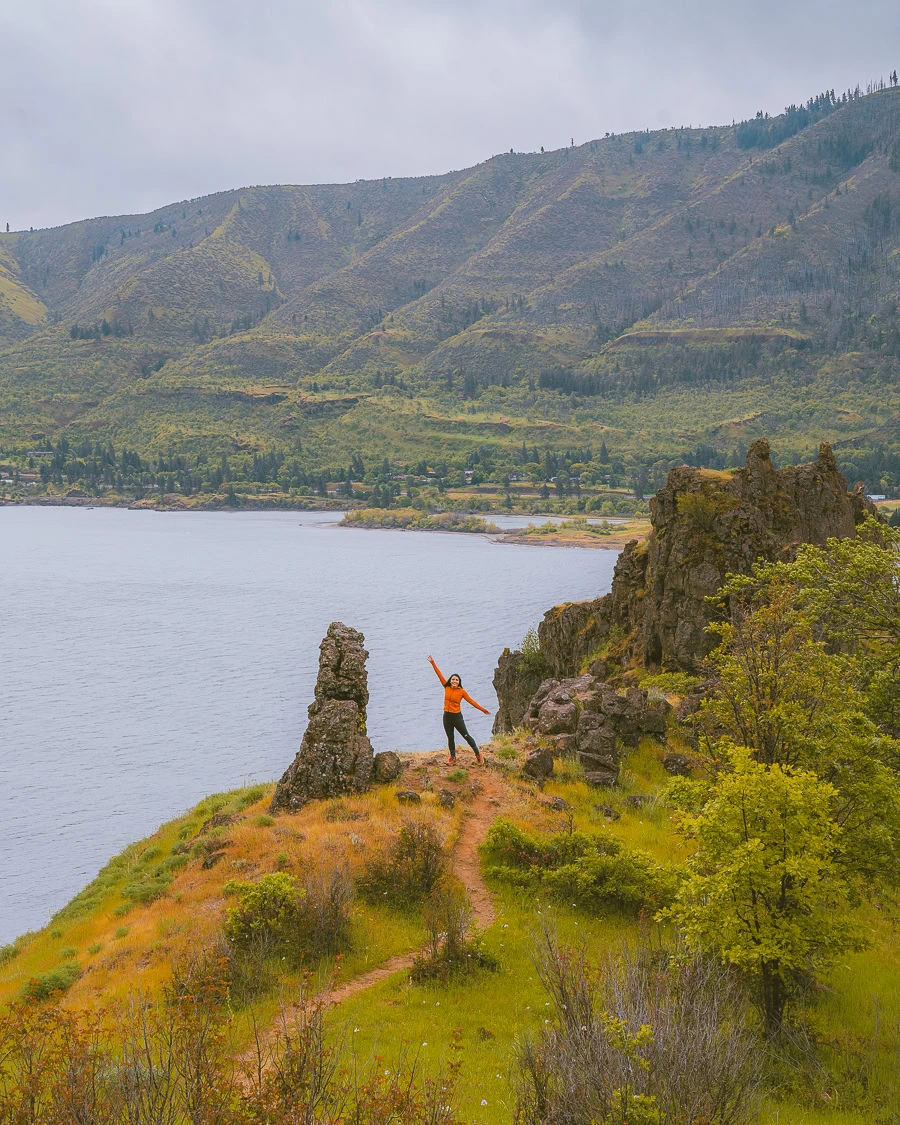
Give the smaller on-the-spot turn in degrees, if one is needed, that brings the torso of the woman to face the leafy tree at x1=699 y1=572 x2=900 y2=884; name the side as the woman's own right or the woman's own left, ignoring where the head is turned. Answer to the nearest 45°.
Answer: approximately 45° to the woman's own left

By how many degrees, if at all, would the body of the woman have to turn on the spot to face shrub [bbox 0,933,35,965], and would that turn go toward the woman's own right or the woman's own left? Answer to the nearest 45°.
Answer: approximately 90° to the woman's own right

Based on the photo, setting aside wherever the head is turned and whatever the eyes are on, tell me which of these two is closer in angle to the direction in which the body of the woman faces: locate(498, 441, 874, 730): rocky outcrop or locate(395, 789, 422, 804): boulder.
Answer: the boulder

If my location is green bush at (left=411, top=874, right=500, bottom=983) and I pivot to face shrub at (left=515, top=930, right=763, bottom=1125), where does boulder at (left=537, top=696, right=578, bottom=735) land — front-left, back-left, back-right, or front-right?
back-left

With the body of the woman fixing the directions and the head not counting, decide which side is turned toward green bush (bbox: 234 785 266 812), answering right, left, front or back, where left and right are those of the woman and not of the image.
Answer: right

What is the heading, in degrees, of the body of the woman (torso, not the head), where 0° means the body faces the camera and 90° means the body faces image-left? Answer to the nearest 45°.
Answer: approximately 0°

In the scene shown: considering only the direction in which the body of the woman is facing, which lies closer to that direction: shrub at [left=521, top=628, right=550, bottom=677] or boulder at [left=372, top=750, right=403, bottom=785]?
the boulder
